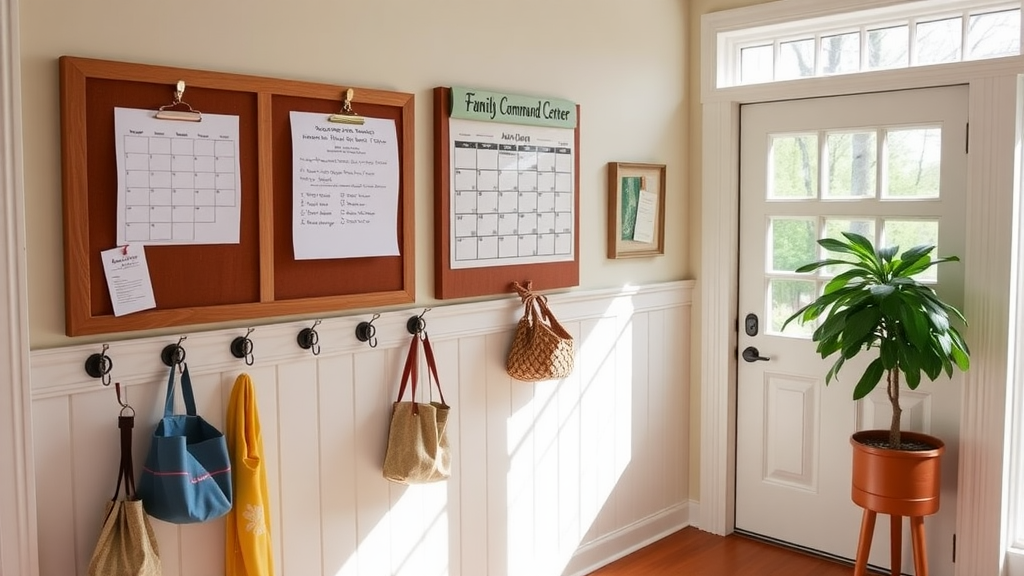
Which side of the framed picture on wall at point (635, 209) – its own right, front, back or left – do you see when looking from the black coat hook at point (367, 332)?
right

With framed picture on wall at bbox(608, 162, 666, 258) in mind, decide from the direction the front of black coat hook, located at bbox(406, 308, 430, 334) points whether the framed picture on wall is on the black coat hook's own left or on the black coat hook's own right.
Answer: on the black coat hook's own left

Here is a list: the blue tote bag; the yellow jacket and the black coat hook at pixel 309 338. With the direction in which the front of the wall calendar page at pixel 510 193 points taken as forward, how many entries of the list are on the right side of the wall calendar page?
3

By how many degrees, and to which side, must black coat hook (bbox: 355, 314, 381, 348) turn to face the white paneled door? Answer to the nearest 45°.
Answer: approximately 45° to its left

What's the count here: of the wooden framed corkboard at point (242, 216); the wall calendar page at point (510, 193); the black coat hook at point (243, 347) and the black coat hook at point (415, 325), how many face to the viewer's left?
0

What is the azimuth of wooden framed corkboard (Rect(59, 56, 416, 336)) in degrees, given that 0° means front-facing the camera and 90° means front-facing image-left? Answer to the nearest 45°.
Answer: approximately 315°

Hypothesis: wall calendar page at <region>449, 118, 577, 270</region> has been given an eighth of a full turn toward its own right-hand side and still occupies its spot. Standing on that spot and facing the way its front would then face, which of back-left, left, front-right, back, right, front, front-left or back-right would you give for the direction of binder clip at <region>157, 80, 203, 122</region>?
front-right

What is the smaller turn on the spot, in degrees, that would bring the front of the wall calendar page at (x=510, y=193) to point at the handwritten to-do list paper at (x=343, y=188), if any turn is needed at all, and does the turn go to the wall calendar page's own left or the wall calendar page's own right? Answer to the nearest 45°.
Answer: approximately 90° to the wall calendar page's own right

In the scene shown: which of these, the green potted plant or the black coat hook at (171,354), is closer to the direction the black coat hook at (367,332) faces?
the green potted plant

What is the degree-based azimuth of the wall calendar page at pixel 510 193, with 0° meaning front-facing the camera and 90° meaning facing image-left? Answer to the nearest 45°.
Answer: approximately 315°

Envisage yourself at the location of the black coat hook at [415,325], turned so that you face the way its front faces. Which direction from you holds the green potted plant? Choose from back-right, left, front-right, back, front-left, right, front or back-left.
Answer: front-left

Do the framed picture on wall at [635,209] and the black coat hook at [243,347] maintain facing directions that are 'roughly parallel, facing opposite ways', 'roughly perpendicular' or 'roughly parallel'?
roughly parallel

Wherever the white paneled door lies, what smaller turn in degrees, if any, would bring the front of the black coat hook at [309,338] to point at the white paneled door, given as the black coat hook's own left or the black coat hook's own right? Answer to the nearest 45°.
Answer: approximately 45° to the black coat hook's own left

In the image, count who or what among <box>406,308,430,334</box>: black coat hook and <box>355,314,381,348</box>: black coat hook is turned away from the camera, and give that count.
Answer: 0

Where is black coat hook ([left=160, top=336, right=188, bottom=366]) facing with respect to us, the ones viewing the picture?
facing the viewer and to the right of the viewer

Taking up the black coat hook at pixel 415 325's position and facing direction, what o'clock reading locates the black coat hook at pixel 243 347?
the black coat hook at pixel 243 347 is roughly at 3 o'clock from the black coat hook at pixel 415 325.
